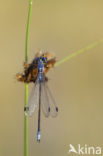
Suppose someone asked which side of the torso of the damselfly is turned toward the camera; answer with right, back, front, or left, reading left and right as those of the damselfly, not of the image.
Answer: back
